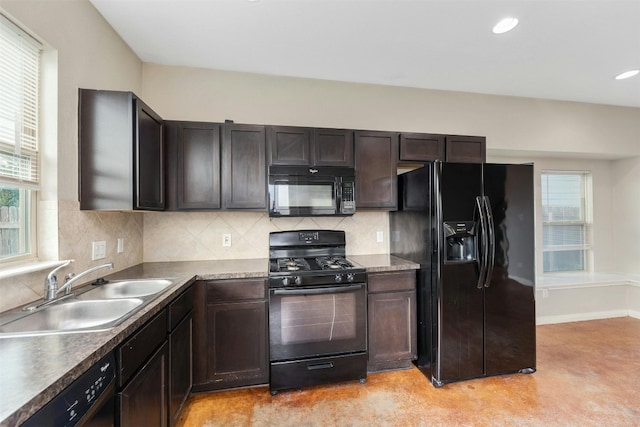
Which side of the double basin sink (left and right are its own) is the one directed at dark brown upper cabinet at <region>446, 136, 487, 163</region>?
front

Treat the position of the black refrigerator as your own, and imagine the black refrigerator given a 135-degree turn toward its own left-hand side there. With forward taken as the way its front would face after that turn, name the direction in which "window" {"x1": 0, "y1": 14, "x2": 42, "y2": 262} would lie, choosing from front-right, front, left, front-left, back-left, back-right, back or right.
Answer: back-left

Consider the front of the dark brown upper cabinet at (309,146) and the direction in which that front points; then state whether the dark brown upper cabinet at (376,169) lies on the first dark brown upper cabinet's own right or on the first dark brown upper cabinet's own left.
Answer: on the first dark brown upper cabinet's own left

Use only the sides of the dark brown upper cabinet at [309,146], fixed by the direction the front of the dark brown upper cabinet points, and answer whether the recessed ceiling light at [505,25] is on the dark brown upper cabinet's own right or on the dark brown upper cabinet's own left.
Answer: on the dark brown upper cabinet's own left

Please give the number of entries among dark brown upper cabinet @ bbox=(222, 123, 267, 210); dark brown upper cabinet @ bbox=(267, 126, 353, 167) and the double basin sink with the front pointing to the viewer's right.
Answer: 1

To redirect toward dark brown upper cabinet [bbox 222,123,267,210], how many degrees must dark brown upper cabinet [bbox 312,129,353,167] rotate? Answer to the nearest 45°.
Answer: approximately 90° to its right

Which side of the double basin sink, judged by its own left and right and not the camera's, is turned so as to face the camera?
right

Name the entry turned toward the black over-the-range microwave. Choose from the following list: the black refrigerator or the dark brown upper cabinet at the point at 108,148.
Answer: the dark brown upper cabinet

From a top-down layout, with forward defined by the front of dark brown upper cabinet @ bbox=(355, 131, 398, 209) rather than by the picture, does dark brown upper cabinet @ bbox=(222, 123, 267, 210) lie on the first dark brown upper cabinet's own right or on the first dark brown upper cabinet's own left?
on the first dark brown upper cabinet's own right

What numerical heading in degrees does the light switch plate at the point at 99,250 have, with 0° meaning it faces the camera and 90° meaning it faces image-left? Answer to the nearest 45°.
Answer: approximately 315°

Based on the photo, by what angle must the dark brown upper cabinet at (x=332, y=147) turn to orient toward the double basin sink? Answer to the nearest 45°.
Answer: approximately 45° to its right

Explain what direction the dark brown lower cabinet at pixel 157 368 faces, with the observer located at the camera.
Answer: facing to the right of the viewer

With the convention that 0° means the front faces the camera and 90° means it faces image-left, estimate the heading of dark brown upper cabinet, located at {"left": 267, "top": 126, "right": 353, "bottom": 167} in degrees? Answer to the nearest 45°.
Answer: approximately 0°

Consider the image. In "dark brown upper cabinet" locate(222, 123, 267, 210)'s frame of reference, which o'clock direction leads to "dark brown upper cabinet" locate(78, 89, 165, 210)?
"dark brown upper cabinet" locate(78, 89, 165, 210) is roughly at 2 o'clock from "dark brown upper cabinet" locate(222, 123, 267, 210).

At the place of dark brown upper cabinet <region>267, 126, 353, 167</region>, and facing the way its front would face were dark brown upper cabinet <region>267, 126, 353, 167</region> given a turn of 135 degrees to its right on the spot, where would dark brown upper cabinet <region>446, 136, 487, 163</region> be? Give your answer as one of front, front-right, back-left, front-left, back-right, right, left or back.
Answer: back-right
